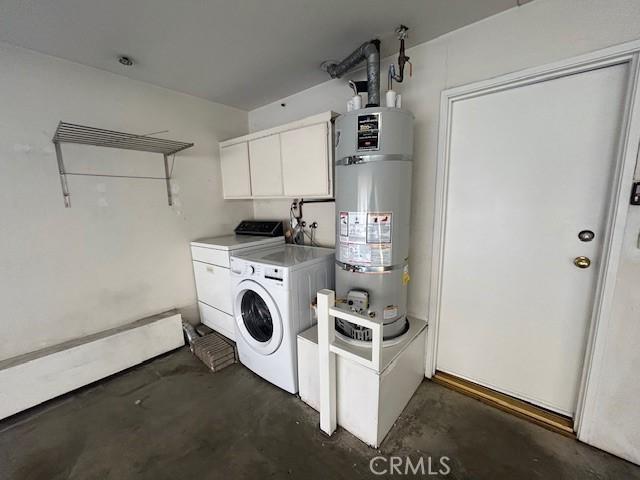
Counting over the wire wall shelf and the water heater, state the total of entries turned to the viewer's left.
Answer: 0

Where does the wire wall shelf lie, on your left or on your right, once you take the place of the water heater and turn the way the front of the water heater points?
on your right

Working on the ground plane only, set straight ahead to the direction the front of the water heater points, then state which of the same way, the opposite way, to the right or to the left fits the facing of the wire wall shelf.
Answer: to the left

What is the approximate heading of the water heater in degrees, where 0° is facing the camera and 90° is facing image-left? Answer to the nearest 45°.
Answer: approximately 0°

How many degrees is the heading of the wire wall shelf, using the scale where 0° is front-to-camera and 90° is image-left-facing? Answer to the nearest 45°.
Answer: approximately 315°

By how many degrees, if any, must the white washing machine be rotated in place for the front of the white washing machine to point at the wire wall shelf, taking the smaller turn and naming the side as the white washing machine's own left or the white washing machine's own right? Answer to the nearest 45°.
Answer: approximately 45° to the white washing machine's own right

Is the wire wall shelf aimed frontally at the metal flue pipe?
yes

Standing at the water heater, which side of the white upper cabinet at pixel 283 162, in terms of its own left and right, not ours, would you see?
left

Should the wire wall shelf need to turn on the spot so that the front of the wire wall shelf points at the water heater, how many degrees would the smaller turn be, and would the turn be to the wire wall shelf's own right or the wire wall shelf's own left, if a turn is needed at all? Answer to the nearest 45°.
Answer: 0° — it already faces it

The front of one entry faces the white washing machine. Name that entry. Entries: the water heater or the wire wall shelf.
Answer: the wire wall shelf

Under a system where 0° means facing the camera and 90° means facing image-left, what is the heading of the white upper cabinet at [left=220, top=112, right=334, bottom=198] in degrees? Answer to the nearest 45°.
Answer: approximately 45°

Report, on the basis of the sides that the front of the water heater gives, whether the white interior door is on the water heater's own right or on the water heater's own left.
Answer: on the water heater's own left

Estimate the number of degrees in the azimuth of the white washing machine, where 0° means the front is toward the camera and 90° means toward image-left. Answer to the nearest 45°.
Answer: approximately 45°

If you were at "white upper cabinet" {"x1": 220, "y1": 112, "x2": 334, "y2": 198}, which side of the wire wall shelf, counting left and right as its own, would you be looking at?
left

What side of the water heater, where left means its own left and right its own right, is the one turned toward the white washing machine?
right

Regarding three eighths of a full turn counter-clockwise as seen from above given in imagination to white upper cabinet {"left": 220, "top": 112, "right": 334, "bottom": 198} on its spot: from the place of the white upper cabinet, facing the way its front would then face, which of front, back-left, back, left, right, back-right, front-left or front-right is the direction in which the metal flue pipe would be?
front-right

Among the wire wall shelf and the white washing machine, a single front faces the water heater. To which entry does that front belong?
the wire wall shelf
